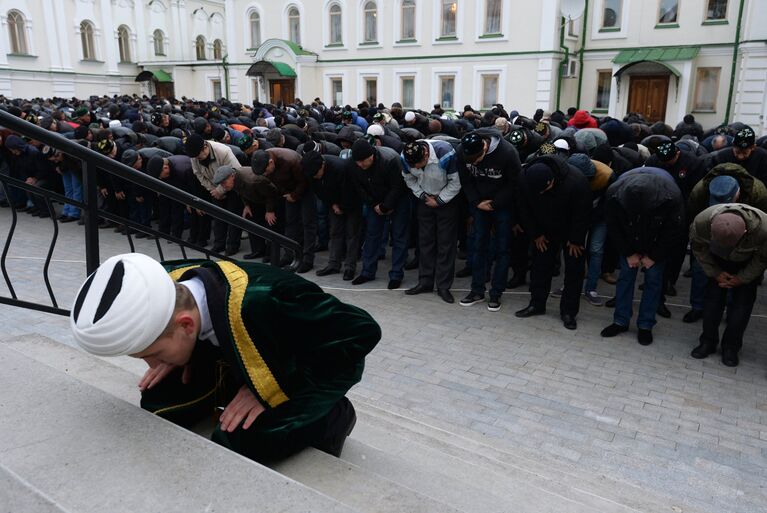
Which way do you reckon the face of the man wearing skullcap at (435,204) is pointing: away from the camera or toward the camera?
toward the camera

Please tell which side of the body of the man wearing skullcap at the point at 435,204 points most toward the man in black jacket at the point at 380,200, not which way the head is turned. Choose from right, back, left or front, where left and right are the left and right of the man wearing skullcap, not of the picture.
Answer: right

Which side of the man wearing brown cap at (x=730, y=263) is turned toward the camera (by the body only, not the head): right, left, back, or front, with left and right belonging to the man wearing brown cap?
front

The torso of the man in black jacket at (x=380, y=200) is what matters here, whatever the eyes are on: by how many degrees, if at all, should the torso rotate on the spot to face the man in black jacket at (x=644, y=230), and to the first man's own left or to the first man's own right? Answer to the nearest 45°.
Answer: approximately 90° to the first man's own left

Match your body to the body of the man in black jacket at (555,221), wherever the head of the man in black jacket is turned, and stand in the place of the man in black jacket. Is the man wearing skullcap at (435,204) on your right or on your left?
on your right

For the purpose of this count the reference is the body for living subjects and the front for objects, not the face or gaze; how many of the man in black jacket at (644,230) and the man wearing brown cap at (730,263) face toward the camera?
2

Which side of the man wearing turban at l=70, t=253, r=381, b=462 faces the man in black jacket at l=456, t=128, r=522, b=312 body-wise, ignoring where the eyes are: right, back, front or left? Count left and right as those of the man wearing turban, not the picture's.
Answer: back

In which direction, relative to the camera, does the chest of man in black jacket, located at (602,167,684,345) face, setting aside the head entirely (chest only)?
toward the camera

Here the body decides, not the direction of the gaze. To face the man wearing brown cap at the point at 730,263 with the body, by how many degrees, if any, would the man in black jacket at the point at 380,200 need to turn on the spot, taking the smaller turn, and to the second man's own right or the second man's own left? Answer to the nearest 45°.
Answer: approximately 90° to the second man's own left

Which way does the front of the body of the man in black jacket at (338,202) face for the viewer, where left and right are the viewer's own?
facing the viewer and to the left of the viewer

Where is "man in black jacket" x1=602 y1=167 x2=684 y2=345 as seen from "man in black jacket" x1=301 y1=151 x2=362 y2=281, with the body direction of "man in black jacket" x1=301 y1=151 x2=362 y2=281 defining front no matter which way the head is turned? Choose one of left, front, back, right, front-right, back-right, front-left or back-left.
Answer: left

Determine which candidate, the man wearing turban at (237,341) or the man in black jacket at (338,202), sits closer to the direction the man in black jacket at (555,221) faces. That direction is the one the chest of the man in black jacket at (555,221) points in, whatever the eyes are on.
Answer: the man wearing turban

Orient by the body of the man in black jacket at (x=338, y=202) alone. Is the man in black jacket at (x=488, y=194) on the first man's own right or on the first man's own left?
on the first man's own left

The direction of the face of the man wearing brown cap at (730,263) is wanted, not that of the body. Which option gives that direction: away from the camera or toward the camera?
toward the camera
